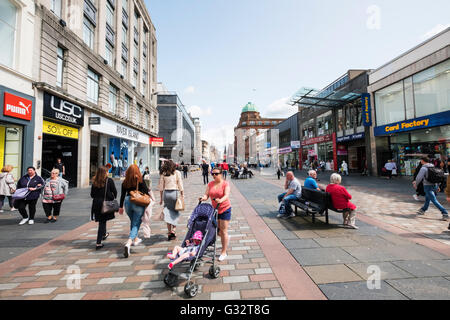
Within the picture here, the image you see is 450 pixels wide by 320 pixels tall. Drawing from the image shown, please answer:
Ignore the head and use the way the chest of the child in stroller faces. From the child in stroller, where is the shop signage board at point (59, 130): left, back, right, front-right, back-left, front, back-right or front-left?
right

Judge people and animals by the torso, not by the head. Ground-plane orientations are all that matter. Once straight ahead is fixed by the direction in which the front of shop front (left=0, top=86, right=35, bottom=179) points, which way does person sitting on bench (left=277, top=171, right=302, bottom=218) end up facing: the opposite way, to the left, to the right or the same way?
the opposite way

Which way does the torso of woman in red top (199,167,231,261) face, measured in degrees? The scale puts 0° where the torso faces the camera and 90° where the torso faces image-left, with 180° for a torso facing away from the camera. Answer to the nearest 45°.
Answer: approximately 45°

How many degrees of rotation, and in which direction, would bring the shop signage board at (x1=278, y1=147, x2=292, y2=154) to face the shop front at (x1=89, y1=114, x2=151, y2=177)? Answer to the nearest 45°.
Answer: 0° — it already faces it

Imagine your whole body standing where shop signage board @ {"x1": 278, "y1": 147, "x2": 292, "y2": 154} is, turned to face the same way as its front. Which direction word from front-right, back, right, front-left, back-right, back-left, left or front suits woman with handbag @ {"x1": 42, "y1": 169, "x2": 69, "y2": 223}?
front-left

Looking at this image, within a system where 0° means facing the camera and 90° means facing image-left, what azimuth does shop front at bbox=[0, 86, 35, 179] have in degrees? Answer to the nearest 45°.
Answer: approximately 315°

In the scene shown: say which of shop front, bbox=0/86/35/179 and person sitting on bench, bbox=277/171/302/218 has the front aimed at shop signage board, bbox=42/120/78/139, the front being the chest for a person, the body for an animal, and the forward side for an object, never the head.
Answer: the person sitting on bench

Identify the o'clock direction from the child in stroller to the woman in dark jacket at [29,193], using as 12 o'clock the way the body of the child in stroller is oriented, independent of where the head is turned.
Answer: The woman in dark jacket is roughly at 3 o'clock from the child in stroller.

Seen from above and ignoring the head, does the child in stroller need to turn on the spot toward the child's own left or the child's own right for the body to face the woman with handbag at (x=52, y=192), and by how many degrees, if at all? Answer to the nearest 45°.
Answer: approximately 90° to the child's own right

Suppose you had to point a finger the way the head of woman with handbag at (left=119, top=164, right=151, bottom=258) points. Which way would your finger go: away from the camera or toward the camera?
away from the camera

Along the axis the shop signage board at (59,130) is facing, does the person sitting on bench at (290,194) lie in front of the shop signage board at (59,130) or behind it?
in front

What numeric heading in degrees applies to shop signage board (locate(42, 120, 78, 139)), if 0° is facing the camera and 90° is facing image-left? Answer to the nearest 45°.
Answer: approximately 315°

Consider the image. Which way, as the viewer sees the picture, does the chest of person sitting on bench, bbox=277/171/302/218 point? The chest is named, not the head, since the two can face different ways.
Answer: to the viewer's left

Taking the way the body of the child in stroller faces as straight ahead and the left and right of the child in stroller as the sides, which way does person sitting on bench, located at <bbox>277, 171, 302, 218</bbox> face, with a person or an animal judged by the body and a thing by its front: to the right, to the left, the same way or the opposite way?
to the right
